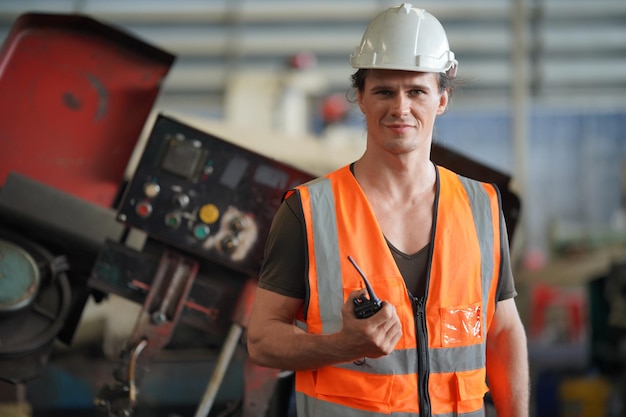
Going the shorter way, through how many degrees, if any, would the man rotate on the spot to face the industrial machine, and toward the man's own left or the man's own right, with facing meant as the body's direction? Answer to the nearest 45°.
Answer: approximately 135° to the man's own right

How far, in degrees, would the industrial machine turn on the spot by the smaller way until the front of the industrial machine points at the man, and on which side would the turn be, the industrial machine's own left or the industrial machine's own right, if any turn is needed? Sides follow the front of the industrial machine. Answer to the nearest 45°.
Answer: approximately 45° to the industrial machine's own left

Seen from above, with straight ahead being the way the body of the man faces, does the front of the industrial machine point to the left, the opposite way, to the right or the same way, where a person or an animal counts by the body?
the same way

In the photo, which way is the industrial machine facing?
toward the camera

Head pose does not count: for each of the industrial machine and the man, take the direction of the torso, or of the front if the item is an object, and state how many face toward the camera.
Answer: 2

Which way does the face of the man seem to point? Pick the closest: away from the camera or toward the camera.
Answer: toward the camera
